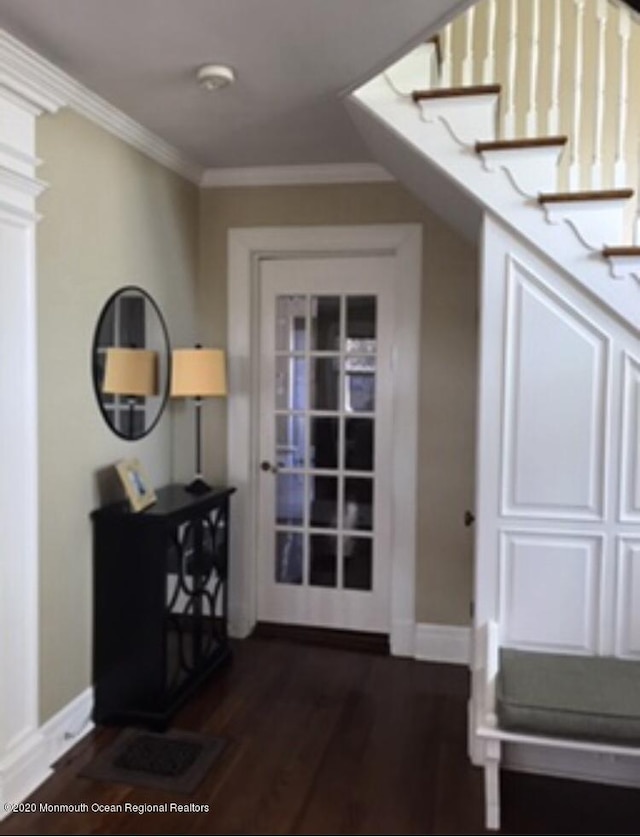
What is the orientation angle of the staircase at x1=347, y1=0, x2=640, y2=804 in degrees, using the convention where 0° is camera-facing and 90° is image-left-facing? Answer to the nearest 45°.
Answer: approximately 270°

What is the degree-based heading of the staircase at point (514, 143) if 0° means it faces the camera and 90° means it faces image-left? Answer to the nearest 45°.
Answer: approximately 270°

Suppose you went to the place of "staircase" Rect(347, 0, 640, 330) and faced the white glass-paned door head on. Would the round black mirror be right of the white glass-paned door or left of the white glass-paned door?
left
